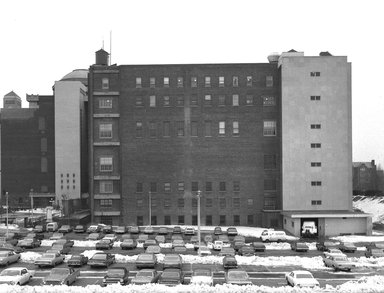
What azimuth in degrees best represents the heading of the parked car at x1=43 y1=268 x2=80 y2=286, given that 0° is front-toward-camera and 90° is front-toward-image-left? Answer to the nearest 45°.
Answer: approximately 45°

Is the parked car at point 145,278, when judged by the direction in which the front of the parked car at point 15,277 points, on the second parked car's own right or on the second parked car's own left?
on the second parked car's own left

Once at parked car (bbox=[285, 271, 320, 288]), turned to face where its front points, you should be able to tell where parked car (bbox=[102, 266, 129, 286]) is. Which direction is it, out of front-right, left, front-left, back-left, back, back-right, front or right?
left

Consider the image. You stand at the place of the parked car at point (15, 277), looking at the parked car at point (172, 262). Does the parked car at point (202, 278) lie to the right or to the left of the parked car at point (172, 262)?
right

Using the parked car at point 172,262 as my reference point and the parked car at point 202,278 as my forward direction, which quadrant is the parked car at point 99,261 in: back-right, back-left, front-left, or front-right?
back-right

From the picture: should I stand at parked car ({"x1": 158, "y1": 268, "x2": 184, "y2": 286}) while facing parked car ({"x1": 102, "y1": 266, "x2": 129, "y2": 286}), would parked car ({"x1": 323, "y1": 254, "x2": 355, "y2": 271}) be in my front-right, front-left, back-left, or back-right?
back-right

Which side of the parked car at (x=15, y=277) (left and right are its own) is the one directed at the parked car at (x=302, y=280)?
left

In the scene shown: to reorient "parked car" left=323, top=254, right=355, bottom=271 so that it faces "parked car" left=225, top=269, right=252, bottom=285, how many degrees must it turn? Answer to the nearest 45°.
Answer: approximately 90° to its right

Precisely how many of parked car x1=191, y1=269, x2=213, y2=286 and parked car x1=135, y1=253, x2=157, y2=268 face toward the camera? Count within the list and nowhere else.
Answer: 1

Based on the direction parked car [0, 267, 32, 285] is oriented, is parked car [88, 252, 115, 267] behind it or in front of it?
behind

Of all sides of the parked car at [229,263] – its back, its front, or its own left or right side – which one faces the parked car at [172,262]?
left
